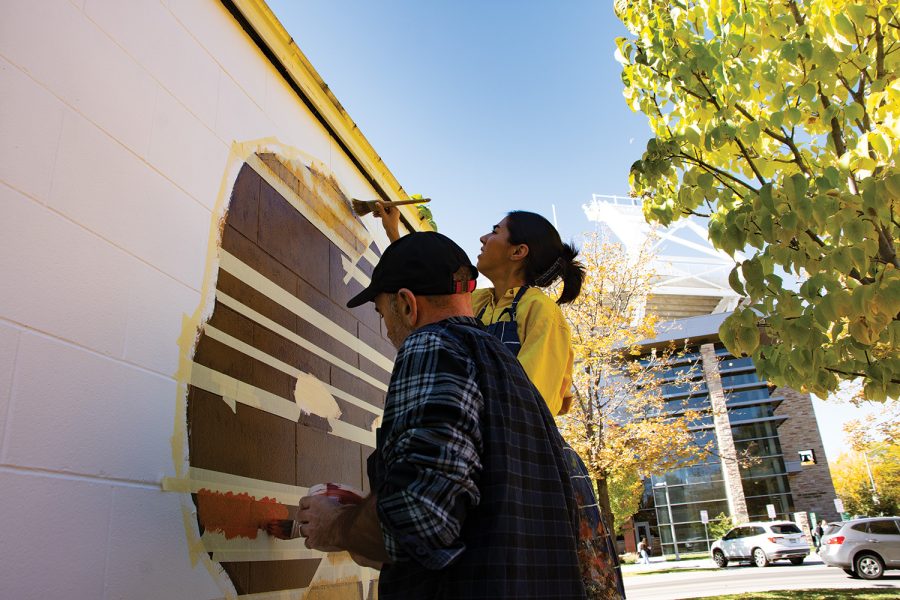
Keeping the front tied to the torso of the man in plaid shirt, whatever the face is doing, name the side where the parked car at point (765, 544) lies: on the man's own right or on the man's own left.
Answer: on the man's own right

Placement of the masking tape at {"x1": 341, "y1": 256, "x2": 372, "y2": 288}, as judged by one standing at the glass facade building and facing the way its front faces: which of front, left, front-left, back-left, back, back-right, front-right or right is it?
front

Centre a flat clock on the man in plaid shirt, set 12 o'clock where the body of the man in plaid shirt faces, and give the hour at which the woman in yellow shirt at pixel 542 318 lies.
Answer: The woman in yellow shirt is roughly at 2 o'clock from the man in plaid shirt.

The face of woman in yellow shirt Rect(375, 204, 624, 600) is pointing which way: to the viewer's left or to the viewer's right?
to the viewer's left

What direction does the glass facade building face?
toward the camera

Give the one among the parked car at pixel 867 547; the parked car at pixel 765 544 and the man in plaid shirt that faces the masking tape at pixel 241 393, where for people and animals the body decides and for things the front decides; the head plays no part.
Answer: the man in plaid shirt

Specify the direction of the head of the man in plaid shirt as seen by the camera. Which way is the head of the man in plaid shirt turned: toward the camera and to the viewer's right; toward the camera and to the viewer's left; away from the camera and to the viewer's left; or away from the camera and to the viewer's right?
away from the camera and to the viewer's left

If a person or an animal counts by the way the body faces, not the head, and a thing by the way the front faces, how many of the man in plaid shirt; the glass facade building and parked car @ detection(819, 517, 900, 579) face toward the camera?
1

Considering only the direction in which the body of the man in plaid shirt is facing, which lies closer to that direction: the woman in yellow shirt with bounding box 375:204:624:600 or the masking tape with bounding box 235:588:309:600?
the masking tape

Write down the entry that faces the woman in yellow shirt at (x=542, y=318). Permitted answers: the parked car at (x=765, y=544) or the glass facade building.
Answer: the glass facade building

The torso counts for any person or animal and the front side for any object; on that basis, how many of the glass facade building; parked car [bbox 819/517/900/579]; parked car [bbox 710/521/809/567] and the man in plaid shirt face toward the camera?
1
